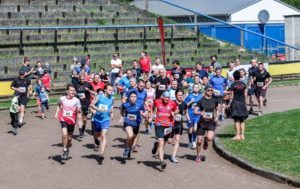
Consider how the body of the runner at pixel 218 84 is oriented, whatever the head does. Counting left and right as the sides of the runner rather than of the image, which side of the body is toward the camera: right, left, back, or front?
front

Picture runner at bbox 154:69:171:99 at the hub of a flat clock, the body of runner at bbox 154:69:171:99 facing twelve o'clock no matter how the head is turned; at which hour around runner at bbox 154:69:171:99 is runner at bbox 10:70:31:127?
runner at bbox 10:70:31:127 is roughly at 3 o'clock from runner at bbox 154:69:171:99.

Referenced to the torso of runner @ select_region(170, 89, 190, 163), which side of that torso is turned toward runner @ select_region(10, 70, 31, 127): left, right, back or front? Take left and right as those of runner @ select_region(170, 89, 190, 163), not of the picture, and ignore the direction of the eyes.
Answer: right

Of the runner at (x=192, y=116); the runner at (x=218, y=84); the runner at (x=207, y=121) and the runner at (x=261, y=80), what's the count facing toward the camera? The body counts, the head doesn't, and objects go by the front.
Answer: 4

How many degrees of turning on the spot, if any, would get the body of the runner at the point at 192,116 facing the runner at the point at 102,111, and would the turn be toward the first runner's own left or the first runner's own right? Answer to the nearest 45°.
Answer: approximately 45° to the first runner's own right

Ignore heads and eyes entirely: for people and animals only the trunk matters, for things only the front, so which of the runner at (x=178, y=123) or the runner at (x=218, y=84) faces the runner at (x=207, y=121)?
the runner at (x=218, y=84)

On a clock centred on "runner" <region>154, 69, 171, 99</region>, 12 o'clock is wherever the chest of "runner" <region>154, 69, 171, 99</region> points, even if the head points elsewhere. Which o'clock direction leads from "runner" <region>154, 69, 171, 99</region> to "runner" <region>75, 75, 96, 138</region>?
"runner" <region>75, 75, 96, 138</region> is roughly at 2 o'clock from "runner" <region>154, 69, 171, 99</region>.

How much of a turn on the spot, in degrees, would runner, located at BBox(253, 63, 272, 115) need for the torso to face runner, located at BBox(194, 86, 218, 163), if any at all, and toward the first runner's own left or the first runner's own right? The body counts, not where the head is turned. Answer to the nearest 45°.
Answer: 0° — they already face them

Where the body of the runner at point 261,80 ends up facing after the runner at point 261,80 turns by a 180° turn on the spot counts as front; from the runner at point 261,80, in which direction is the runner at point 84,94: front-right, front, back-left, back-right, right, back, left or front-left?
back-left

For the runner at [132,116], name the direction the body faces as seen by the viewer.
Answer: toward the camera

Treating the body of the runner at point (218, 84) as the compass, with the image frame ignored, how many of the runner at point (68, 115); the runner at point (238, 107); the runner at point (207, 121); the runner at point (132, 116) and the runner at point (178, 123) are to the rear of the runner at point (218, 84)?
0

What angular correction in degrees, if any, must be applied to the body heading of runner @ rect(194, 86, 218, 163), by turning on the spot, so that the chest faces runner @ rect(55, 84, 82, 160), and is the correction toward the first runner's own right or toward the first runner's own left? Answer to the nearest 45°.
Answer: approximately 90° to the first runner's own right

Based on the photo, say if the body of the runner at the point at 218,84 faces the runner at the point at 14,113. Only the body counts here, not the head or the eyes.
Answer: no

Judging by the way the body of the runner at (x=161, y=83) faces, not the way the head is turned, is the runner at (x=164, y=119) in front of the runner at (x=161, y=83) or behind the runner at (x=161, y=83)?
in front

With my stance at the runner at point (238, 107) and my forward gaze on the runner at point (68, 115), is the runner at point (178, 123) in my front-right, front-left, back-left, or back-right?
front-left

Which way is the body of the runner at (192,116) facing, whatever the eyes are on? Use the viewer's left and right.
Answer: facing the viewer
